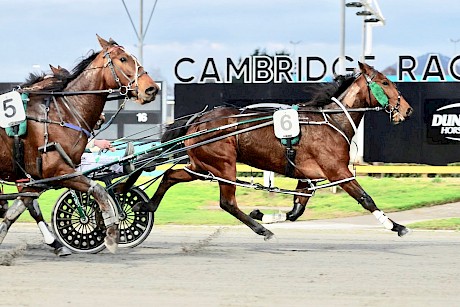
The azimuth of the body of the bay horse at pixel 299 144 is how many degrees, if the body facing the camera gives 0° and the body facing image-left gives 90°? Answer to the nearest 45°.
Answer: approximately 270°

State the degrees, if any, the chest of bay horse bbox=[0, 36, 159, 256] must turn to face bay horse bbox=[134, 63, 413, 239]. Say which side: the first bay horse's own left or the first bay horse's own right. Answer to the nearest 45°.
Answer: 0° — it already faces it

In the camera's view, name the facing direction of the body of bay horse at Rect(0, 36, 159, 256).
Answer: to the viewer's right

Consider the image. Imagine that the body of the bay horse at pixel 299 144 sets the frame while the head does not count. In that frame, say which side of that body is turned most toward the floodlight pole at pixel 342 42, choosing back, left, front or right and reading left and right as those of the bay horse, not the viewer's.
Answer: left

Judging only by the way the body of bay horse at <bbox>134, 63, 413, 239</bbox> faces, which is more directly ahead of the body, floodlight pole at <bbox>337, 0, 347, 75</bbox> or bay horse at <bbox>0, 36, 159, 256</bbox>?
the floodlight pole

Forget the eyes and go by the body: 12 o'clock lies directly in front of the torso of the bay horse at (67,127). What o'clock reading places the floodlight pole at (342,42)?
The floodlight pole is roughly at 10 o'clock from the bay horse.

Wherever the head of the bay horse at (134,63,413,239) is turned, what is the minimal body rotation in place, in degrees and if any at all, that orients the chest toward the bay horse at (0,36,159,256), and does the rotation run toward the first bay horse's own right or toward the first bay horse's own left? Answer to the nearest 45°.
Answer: approximately 135° to the first bay horse's own right

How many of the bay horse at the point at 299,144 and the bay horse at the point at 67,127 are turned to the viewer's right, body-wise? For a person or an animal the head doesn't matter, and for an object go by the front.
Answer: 2

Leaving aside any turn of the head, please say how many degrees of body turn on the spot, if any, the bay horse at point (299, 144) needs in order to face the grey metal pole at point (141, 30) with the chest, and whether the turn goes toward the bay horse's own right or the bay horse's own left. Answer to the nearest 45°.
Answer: approximately 90° to the bay horse's own left
